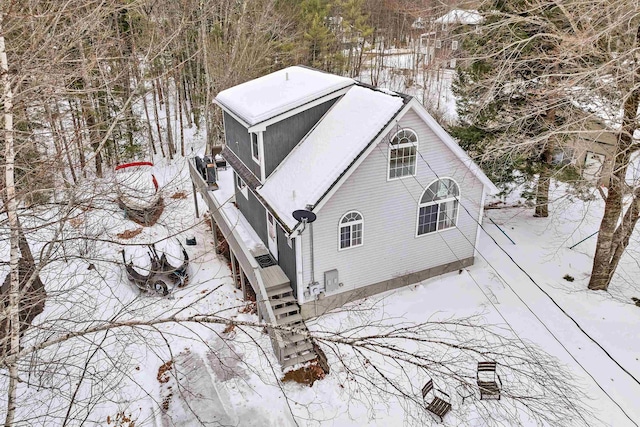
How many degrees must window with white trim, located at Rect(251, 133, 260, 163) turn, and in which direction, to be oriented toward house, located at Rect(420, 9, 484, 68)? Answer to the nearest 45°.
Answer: approximately 180°

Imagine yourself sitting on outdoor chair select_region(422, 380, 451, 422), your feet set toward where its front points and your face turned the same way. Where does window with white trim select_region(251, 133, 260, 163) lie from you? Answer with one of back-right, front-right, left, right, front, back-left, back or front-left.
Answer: back

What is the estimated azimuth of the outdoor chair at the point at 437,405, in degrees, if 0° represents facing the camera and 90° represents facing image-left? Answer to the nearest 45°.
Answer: approximately 315°

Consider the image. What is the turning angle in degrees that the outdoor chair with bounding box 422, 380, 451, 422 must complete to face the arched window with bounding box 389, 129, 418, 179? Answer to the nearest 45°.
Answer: approximately 135° to its left

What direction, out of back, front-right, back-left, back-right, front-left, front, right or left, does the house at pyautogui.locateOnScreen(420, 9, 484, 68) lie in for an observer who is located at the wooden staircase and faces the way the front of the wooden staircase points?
back-left

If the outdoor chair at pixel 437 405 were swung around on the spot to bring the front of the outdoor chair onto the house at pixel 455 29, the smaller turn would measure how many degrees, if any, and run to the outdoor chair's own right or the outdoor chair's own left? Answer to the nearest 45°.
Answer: approximately 135° to the outdoor chair's own left

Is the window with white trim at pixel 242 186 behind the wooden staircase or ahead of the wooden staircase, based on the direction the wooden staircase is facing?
behind

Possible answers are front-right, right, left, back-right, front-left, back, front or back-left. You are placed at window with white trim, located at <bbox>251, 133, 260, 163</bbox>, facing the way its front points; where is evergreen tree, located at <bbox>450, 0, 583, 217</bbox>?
back-left
